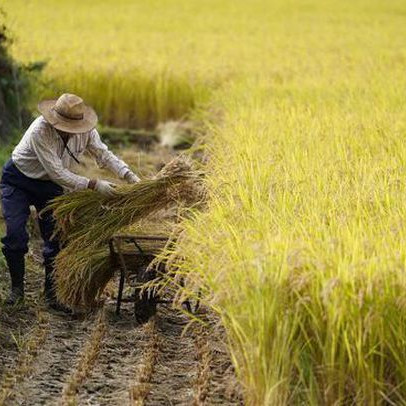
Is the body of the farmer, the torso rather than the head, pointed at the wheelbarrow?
yes

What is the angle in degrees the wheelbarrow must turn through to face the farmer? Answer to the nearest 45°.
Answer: approximately 135° to its right

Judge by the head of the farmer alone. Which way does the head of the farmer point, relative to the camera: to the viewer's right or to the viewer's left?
to the viewer's right

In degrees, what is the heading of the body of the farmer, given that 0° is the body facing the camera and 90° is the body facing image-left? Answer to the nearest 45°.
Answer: approximately 315°
